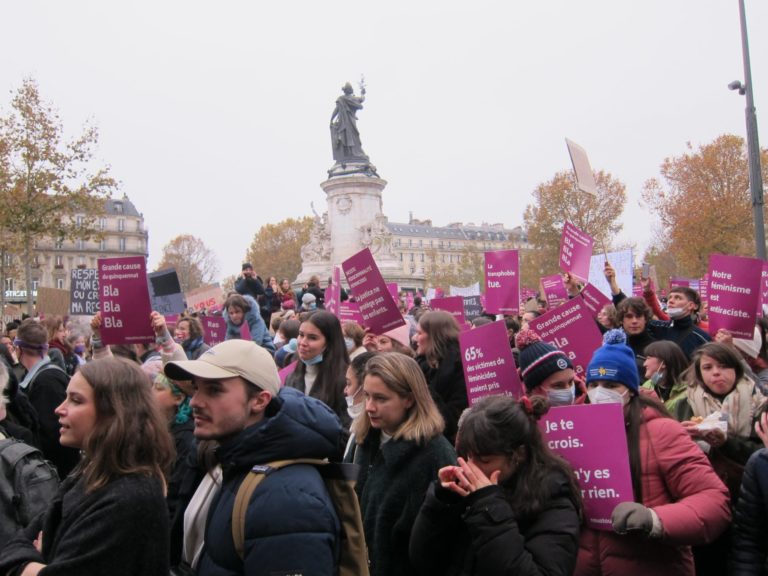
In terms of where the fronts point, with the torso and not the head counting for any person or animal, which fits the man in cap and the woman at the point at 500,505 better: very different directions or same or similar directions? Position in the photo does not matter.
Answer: same or similar directions

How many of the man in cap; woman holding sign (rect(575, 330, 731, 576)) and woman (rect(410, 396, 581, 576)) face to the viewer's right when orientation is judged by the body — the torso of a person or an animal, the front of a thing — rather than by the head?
0

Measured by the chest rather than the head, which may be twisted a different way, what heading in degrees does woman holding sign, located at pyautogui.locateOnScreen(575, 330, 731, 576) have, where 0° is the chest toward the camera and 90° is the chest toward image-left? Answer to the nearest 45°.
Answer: approximately 45°

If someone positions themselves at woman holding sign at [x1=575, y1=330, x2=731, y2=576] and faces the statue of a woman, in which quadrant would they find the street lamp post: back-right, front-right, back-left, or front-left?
front-right

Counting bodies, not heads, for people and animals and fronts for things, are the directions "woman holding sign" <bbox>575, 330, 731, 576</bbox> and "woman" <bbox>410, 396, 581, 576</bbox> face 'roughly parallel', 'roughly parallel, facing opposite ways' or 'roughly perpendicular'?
roughly parallel

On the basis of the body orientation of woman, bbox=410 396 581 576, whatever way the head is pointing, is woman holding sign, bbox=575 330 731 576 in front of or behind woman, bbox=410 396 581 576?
behind

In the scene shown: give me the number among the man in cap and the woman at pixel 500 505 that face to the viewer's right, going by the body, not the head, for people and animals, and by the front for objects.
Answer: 0

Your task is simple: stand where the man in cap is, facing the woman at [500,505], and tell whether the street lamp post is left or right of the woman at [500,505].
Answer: left

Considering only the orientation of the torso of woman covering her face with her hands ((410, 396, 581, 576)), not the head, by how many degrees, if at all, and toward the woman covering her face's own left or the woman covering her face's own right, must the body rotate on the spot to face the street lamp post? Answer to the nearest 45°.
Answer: approximately 135° to the woman covering her face's own right

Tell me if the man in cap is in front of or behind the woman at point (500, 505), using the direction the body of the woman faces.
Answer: in front

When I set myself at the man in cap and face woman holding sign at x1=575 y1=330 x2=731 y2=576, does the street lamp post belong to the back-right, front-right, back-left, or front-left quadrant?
front-left
